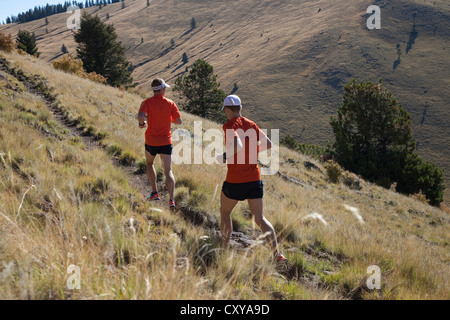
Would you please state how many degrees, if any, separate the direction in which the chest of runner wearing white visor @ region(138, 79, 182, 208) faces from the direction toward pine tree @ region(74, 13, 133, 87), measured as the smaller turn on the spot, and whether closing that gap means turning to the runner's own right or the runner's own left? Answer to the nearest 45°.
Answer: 0° — they already face it

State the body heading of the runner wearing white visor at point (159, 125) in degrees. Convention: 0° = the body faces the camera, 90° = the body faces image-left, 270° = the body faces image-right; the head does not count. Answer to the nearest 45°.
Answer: approximately 180°

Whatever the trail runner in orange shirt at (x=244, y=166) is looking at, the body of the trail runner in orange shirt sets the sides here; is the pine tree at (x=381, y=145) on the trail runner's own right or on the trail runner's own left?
on the trail runner's own right

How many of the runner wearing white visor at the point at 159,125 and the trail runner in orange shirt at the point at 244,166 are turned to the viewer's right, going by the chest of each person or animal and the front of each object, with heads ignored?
0

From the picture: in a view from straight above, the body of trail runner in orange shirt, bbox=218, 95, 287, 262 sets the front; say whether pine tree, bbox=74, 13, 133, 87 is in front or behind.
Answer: in front

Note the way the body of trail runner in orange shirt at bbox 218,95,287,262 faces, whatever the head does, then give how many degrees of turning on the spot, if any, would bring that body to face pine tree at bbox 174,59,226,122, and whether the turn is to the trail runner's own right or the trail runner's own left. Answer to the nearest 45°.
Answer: approximately 45° to the trail runner's own right

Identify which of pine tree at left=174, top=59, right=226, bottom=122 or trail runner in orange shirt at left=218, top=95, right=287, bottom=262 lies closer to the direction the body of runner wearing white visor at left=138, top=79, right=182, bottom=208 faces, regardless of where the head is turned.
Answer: the pine tree

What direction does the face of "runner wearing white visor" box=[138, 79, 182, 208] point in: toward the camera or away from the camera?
away from the camera

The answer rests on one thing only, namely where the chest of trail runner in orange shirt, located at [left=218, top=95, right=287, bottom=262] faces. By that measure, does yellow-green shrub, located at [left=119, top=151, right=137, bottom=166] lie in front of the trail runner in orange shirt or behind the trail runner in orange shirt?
in front

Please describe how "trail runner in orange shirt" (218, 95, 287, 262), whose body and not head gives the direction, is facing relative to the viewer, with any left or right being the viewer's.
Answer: facing away from the viewer and to the left of the viewer

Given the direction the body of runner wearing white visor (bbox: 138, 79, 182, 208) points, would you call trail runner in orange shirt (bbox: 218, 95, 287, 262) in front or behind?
behind

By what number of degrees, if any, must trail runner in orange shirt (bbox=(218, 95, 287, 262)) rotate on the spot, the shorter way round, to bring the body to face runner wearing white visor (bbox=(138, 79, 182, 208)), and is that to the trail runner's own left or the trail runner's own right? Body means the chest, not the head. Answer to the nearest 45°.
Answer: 0° — they already face them
